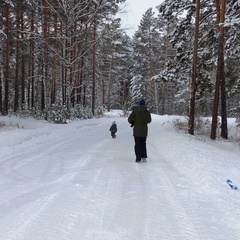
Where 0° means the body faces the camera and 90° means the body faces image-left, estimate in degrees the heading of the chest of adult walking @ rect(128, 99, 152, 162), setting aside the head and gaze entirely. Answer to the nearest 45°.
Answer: approximately 180°

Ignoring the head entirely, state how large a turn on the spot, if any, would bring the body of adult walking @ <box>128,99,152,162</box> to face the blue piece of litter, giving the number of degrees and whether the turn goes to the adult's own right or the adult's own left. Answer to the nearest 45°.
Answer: approximately 135° to the adult's own right

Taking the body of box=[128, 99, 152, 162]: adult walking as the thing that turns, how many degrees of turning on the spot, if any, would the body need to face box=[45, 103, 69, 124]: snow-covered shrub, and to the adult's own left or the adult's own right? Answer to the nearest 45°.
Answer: approximately 45° to the adult's own left
